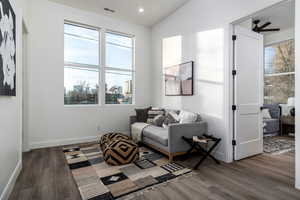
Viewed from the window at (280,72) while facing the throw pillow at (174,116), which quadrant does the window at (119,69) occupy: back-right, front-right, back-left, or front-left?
front-right

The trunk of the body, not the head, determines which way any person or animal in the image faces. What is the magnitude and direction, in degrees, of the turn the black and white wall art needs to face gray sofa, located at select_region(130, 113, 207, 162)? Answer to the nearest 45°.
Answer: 0° — it already faces it

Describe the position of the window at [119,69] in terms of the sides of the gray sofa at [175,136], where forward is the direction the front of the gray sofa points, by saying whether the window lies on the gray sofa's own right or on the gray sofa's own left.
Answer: on the gray sofa's own right

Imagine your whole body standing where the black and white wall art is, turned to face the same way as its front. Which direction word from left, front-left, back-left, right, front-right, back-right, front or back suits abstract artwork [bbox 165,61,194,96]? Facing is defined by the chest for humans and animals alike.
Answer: front

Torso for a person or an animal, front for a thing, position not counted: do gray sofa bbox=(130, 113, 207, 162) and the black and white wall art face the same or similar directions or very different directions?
very different directions

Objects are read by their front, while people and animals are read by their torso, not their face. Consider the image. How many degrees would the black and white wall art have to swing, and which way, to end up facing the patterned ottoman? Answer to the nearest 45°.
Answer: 0° — it already faces it

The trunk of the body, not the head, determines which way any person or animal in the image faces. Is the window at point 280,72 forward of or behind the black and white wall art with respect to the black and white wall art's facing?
forward

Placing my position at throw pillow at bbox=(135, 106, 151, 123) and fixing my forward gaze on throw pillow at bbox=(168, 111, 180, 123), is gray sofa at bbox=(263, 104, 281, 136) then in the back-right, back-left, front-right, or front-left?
front-left

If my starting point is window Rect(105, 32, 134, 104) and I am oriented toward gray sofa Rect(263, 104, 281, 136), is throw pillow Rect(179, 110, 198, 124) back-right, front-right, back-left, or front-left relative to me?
front-right

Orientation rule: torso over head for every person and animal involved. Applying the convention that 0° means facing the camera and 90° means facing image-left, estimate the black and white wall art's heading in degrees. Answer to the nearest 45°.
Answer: approximately 270°

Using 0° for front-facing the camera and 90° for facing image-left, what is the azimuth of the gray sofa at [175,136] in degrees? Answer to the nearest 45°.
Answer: approximately 45°

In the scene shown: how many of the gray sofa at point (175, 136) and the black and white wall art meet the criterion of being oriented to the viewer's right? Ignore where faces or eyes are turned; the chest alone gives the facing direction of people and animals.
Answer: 1

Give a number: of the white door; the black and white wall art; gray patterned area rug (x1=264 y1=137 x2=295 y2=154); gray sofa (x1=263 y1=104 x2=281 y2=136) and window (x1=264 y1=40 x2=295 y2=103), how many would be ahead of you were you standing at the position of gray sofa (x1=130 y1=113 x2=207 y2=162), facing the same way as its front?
1

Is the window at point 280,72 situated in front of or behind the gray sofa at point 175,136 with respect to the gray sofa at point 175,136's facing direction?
behind
